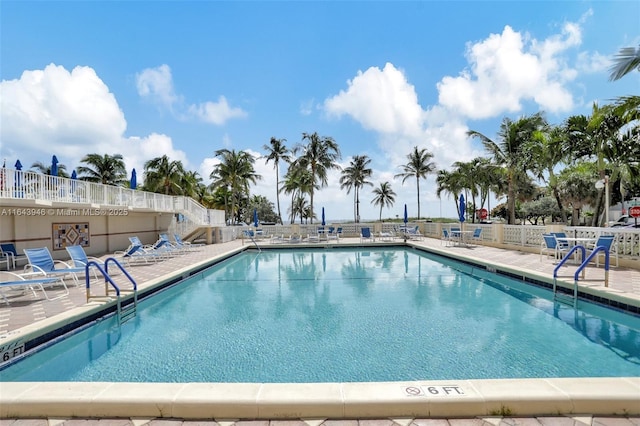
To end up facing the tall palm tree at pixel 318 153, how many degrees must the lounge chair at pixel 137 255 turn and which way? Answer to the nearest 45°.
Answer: approximately 45° to its left

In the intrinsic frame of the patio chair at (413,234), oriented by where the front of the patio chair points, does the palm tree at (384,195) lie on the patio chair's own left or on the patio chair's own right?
on the patio chair's own right

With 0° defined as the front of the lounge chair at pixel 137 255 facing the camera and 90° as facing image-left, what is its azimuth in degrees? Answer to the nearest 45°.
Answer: approximately 270°
